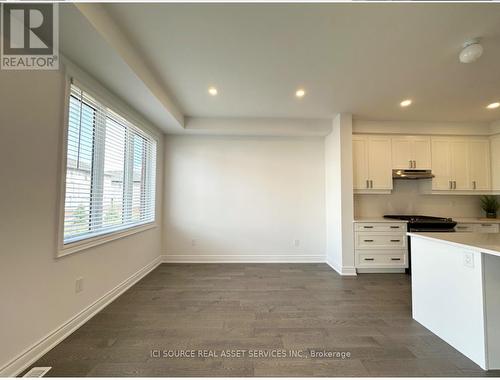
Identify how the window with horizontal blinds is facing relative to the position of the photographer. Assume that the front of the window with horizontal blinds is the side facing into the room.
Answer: facing the viewer and to the right of the viewer

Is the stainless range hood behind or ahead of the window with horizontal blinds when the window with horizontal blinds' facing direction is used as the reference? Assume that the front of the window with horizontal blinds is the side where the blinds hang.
ahead

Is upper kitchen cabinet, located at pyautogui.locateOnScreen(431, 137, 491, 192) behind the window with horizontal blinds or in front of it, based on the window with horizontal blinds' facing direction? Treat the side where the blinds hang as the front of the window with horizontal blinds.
in front

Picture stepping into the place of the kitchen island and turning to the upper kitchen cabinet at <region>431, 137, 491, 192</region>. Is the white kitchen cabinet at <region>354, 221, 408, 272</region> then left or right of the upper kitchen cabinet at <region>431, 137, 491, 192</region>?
left

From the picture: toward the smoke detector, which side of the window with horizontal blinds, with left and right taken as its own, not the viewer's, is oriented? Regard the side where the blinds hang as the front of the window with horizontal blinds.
front

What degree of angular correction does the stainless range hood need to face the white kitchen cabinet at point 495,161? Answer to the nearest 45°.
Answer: approximately 135° to its left

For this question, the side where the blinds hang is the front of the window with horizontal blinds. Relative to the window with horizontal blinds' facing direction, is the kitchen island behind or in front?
in front

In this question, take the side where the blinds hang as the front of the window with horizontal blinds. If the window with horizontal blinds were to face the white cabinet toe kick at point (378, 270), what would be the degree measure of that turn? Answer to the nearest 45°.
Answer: approximately 45° to its left

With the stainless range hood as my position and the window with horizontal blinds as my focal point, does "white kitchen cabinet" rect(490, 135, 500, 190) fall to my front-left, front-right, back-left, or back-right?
back-left

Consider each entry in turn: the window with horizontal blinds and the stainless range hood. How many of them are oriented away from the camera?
0

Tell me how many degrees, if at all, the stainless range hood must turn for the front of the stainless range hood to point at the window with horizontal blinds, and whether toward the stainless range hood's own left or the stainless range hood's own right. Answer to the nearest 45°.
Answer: approximately 45° to the stainless range hood's own right
